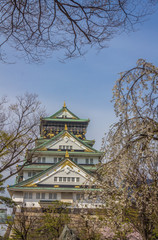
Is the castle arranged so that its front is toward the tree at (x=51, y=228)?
yes

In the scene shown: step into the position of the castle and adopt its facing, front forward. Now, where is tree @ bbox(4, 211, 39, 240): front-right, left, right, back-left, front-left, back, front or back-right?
front

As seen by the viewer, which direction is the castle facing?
toward the camera
